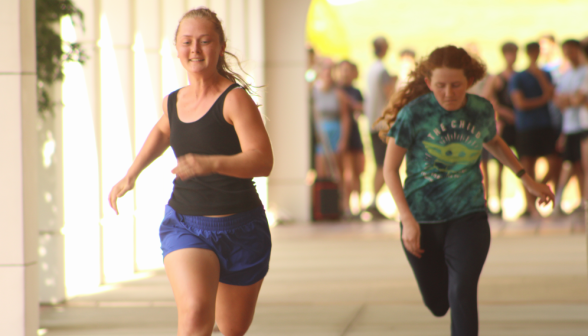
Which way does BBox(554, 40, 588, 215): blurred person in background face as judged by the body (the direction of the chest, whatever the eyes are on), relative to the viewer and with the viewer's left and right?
facing the viewer and to the left of the viewer

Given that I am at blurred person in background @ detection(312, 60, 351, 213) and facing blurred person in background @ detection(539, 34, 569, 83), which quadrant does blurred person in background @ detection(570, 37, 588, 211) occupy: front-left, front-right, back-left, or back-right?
front-right

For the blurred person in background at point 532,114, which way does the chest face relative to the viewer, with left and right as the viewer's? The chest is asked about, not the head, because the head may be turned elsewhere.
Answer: facing the viewer

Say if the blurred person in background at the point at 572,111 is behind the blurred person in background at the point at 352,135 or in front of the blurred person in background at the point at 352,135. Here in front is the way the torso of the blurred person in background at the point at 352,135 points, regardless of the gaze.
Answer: behind

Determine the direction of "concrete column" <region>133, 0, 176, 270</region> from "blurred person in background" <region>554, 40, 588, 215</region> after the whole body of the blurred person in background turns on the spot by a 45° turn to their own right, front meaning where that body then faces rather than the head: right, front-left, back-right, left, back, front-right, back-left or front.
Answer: front-left

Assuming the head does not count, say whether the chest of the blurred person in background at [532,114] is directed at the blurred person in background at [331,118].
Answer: no

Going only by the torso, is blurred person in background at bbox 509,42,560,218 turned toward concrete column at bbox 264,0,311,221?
no

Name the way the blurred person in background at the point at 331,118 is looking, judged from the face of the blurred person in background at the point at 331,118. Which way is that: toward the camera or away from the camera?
toward the camera

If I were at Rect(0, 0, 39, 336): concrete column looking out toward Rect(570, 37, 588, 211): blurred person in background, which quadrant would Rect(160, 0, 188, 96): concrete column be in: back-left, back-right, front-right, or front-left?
front-left

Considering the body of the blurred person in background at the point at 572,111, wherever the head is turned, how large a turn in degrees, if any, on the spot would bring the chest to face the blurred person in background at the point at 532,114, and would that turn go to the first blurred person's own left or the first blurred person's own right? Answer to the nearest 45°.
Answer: approximately 45° to the first blurred person's own right

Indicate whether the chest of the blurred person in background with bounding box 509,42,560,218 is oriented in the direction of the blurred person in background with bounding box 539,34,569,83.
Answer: no
